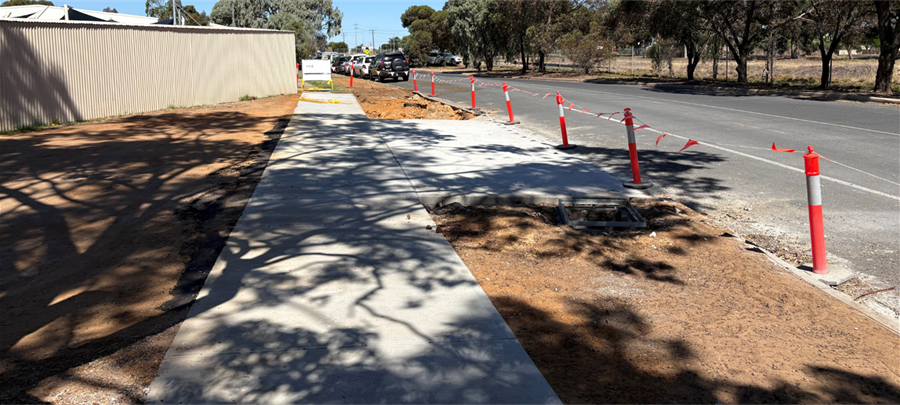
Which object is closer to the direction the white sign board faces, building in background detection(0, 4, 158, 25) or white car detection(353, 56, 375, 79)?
the building in background

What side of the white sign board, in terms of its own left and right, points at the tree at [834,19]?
left

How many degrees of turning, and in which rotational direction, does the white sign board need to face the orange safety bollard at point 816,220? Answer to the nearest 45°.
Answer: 0° — it already faces it

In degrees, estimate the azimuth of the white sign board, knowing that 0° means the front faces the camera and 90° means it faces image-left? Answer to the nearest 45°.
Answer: approximately 0°

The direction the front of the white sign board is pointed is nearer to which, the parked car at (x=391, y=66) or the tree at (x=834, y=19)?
the tree

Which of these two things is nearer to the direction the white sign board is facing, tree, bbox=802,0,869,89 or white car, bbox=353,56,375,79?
the tree

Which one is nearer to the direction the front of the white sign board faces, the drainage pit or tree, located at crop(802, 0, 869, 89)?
the drainage pit

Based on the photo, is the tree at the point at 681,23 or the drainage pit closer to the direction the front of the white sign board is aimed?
the drainage pit

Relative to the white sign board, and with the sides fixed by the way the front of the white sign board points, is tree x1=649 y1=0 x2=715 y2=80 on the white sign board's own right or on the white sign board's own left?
on the white sign board's own left
